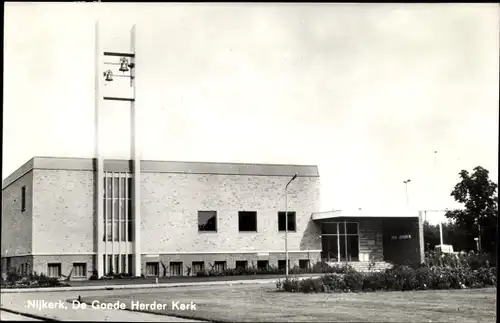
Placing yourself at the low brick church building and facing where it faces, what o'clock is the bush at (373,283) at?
The bush is roughly at 11 o'clock from the low brick church building.

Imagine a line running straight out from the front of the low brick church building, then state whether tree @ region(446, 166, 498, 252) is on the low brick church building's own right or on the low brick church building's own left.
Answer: on the low brick church building's own left

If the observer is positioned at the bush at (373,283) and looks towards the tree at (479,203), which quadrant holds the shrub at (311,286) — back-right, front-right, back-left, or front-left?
back-left

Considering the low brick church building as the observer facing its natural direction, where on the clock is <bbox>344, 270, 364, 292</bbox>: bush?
The bush is roughly at 11 o'clock from the low brick church building.

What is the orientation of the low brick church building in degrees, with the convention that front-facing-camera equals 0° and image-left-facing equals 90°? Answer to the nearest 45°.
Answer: approximately 0°

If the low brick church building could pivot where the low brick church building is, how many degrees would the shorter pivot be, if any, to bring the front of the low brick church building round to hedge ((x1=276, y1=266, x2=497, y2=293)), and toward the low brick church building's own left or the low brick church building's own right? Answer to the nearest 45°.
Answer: approximately 45° to the low brick church building's own left

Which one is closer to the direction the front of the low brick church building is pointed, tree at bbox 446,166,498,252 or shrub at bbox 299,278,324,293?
the shrub
